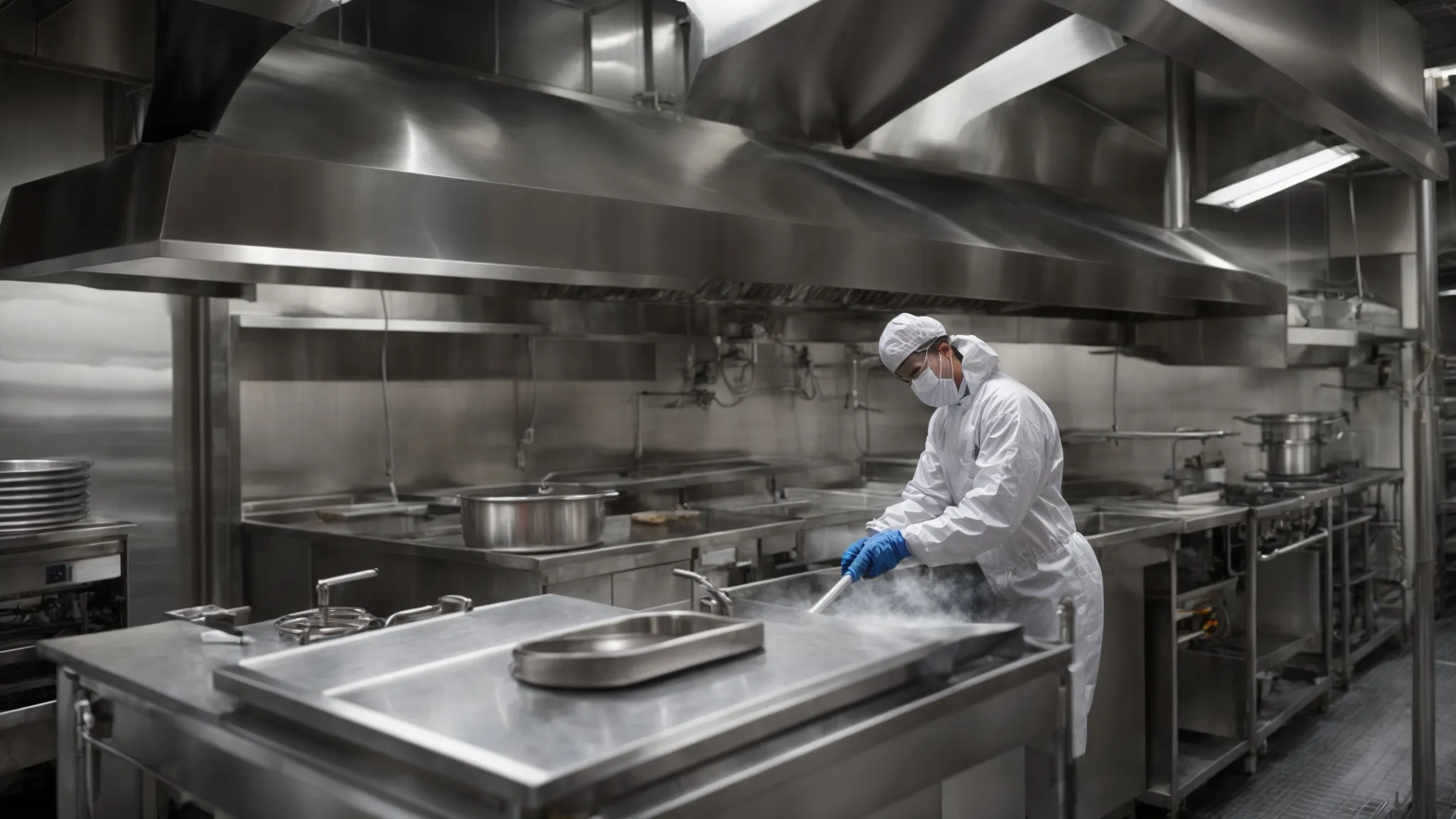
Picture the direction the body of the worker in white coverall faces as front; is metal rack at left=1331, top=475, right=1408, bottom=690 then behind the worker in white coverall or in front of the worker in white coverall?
behind

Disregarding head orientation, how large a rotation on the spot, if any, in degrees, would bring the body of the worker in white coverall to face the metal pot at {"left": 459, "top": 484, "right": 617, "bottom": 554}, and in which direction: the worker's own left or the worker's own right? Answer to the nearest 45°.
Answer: approximately 45° to the worker's own right

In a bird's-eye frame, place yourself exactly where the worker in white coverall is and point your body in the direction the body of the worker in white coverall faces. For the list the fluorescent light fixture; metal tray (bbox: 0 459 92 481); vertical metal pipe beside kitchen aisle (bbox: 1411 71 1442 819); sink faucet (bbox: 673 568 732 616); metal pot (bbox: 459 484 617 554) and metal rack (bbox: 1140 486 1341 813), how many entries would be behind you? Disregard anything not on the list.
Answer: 3

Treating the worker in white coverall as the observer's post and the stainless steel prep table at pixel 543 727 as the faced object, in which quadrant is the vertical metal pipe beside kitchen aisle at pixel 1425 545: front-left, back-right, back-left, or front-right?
back-left

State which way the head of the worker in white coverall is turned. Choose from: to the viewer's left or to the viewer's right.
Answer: to the viewer's left

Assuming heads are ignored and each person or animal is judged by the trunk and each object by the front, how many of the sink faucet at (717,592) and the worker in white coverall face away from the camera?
0

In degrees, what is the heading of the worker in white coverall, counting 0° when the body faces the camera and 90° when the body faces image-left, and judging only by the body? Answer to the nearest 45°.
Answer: approximately 45°

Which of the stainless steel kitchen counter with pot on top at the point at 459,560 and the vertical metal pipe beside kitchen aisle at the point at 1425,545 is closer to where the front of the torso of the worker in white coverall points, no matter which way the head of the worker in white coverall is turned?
the stainless steel kitchen counter with pot on top

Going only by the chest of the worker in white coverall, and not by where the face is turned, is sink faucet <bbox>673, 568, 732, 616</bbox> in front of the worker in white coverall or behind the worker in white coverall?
in front
